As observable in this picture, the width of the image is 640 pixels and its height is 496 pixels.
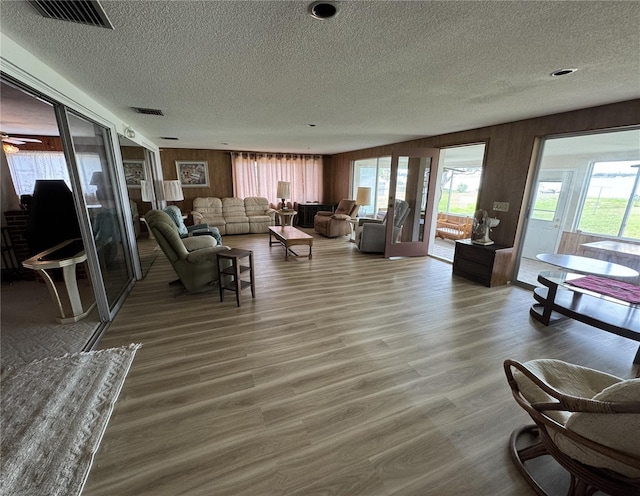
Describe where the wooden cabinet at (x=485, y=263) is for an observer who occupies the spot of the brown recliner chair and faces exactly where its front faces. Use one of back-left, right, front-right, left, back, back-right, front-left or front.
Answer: left

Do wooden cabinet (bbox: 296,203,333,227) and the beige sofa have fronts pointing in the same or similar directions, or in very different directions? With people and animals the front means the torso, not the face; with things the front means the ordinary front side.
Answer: same or similar directions

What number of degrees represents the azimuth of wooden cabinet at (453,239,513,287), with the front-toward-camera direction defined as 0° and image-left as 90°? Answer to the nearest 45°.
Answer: approximately 45°

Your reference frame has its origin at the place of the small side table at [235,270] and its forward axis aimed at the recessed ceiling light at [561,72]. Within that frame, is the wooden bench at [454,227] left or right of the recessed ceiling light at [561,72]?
left

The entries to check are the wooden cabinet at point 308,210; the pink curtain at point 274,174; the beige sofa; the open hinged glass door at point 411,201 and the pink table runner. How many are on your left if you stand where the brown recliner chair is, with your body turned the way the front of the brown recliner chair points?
2

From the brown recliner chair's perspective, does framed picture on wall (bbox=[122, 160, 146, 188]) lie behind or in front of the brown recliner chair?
in front

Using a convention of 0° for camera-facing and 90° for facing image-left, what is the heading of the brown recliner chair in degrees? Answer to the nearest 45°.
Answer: approximately 45°

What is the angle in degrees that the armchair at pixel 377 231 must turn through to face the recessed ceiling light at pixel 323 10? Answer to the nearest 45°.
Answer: approximately 90° to its left

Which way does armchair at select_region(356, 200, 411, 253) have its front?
to the viewer's left

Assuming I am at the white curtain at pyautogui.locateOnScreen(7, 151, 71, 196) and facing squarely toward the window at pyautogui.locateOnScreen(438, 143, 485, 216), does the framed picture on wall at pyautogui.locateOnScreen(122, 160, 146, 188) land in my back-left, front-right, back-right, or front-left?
front-left

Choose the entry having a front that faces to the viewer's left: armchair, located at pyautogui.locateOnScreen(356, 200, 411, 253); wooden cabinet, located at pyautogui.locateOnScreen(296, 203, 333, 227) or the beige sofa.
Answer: the armchair

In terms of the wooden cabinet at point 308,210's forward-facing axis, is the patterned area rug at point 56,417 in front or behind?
in front

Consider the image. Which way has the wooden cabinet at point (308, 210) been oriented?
toward the camera

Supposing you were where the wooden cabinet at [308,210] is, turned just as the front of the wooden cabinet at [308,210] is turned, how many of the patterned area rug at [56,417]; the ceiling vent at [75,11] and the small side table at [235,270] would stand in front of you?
3

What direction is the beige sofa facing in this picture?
toward the camera

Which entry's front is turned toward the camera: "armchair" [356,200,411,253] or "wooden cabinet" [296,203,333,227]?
the wooden cabinet

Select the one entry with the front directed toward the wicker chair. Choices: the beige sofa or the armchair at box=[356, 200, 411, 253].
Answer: the beige sofa

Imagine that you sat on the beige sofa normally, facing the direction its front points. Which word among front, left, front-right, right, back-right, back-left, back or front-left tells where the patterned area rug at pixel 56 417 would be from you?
front

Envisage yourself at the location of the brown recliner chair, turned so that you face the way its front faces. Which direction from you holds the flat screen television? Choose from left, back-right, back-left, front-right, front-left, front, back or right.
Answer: front

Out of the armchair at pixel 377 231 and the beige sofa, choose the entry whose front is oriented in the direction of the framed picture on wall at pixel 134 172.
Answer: the armchair

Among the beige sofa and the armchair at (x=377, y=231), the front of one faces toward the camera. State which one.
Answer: the beige sofa

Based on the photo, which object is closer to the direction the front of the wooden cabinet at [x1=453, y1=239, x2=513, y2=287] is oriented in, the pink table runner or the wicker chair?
the wicker chair
